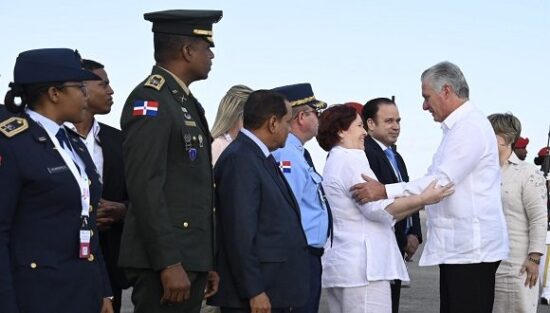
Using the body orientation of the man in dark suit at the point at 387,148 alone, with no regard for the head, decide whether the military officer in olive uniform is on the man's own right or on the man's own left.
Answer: on the man's own right

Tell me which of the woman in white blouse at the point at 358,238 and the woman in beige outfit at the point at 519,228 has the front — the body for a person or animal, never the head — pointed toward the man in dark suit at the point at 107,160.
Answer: the woman in beige outfit at the point at 519,228

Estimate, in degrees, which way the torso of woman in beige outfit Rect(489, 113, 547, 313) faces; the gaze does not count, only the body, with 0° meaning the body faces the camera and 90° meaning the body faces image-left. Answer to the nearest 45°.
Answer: approximately 45°

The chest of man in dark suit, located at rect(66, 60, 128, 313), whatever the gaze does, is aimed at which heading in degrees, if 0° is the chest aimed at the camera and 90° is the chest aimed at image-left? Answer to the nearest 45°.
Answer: approximately 315°

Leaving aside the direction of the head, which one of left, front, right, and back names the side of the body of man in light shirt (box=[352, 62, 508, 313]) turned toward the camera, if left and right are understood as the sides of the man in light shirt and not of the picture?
left

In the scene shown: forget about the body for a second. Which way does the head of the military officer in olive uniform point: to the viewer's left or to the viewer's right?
to the viewer's right

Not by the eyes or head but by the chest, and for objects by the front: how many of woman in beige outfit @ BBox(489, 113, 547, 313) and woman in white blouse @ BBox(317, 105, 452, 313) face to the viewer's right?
1

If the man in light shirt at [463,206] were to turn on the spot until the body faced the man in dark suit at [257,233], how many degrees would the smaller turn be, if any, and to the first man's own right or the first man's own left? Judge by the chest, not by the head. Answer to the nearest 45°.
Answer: approximately 45° to the first man's own left

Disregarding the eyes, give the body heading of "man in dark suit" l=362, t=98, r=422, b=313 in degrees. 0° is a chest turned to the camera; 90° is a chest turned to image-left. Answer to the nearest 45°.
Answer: approximately 315°
